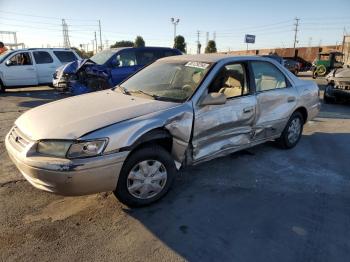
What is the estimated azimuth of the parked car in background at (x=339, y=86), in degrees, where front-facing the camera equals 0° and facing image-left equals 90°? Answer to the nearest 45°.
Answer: approximately 45°

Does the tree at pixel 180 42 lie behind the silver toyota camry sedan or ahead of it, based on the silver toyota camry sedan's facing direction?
behind

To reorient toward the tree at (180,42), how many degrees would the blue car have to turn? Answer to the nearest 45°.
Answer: approximately 135° to its right

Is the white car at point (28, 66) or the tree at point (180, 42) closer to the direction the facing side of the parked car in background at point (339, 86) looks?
the white car

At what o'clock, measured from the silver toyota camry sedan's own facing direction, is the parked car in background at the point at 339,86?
The parked car in background is roughly at 6 o'clock from the silver toyota camry sedan.

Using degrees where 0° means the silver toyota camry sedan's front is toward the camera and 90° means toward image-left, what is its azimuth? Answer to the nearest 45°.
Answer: approximately 45°

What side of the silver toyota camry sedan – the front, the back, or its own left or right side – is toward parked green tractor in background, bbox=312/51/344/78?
back

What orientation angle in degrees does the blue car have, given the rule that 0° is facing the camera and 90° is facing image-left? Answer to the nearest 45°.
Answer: approximately 45°

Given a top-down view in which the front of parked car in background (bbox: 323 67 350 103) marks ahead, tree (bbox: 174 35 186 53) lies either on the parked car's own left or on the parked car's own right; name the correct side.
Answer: on the parked car's own right

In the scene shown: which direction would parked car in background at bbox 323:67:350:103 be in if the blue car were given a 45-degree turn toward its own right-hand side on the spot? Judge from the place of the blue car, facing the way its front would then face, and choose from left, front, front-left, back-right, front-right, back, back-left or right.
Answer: back

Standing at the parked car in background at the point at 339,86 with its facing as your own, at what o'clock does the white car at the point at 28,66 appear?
The white car is roughly at 1 o'clock from the parked car in background.

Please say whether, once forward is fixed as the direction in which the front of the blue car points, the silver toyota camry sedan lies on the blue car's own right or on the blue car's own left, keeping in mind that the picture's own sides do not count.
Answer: on the blue car's own left

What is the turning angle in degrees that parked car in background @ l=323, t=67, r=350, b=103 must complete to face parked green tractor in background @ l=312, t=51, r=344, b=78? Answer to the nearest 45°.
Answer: approximately 135° to its right

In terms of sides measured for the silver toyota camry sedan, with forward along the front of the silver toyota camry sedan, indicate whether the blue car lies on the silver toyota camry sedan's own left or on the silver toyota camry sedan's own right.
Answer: on the silver toyota camry sedan's own right

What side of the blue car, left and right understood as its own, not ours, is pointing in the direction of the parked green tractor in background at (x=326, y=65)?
back
